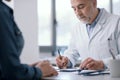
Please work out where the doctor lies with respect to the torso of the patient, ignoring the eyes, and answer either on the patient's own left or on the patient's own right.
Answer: on the patient's own left

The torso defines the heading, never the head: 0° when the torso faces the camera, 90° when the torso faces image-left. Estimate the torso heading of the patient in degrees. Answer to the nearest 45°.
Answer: approximately 270°

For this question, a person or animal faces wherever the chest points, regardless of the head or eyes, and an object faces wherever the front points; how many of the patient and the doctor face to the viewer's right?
1

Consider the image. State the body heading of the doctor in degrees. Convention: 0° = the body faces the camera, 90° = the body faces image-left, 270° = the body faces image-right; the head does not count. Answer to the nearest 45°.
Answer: approximately 45°
